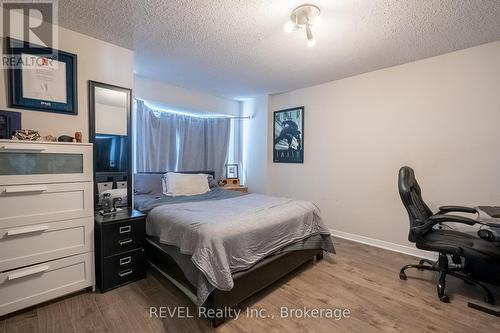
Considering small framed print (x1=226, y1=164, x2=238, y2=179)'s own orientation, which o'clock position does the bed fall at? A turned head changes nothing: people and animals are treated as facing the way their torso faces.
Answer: The bed is roughly at 12 o'clock from the small framed print.

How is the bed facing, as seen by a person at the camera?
facing the viewer and to the right of the viewer

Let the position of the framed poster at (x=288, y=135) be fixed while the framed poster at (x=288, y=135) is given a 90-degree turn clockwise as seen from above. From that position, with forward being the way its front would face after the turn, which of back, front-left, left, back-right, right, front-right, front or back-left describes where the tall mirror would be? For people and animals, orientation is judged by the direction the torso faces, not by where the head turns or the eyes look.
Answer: left

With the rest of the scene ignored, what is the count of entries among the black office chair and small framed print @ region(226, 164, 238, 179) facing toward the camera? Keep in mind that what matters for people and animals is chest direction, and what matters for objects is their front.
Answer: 1

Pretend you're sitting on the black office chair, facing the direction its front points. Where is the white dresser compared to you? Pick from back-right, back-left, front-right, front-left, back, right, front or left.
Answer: back-right

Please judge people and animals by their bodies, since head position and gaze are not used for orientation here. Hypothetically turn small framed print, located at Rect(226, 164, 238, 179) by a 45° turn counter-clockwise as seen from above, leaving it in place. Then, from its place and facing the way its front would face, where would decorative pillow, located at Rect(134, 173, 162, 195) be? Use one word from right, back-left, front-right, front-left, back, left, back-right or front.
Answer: right

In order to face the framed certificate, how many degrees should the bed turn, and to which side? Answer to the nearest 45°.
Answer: approximately 135° to its right

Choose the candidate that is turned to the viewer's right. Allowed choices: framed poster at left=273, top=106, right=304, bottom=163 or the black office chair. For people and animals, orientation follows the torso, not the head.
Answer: the black office chair

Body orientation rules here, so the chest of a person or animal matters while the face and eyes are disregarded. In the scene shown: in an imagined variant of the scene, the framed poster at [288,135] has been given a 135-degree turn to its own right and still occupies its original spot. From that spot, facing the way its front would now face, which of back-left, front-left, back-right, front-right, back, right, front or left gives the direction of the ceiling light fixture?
back

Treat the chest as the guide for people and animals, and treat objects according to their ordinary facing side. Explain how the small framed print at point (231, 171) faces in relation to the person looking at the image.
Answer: facing the viewer

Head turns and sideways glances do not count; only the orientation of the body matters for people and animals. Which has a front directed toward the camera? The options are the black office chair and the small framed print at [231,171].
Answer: the small framed print

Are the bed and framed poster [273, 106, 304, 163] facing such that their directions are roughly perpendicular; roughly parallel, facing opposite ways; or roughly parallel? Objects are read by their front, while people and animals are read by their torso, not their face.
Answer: roughly perpendicular

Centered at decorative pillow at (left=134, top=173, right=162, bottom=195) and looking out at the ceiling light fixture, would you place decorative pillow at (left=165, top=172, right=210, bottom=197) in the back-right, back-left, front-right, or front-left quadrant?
front-left

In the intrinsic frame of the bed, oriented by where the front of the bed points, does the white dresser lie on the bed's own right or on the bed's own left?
on the bed's own right

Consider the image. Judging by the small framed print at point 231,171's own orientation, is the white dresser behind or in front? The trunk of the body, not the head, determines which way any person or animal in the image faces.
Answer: in front

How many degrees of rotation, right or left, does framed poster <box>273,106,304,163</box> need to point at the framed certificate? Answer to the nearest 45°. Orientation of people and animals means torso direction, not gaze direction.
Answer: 0° — it already faces it

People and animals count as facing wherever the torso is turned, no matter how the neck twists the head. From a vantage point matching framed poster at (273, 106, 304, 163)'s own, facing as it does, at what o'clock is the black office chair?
The black office chair is roughly at 9 o'clock from the framed poster.

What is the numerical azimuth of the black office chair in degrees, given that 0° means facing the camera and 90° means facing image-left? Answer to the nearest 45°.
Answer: approximately 270°
